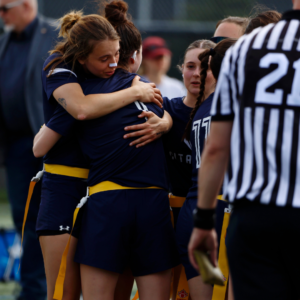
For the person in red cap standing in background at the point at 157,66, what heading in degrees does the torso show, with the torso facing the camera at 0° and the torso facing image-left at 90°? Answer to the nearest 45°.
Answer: approximately 45°

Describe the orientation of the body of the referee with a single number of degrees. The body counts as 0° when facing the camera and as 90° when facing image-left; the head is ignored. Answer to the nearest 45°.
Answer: approximately 180°
